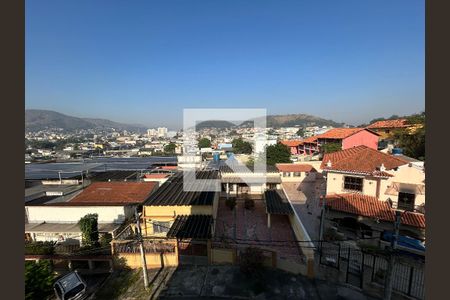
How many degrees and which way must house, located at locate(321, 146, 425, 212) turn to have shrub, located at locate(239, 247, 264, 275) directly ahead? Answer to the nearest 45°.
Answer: approximately 45° to its right

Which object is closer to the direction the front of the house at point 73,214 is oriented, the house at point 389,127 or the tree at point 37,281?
the tree

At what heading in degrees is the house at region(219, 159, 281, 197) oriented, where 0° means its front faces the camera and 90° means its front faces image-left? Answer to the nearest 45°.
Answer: approximately 0°

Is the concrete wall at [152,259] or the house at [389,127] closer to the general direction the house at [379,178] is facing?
the concrete wall

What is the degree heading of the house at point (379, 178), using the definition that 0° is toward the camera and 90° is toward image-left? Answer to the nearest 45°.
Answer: approximately 0°

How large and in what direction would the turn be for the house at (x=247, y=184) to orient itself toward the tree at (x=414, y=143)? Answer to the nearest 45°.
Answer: approximately 90° to its left

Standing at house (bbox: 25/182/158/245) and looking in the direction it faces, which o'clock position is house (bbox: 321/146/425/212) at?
house (bbox: 321/146/425/212) is roughly at 10 o'clock from house (bbox: 25/182/158/245).

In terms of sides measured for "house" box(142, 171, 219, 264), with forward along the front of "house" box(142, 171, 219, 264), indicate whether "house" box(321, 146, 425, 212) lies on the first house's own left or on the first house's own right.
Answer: on the first house's own left

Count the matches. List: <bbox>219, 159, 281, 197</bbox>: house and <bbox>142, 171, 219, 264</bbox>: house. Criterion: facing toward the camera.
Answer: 2
